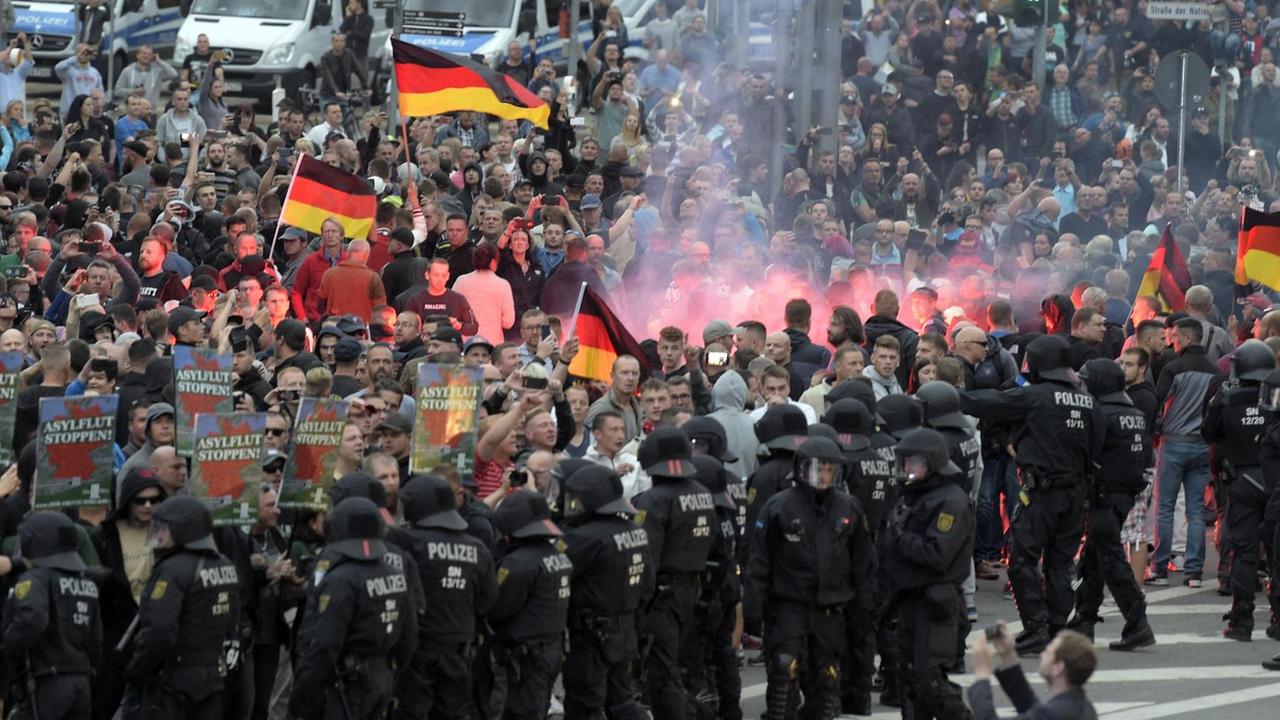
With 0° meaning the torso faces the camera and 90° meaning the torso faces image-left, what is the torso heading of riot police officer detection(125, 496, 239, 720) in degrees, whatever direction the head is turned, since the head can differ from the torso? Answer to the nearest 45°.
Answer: approximately 135°

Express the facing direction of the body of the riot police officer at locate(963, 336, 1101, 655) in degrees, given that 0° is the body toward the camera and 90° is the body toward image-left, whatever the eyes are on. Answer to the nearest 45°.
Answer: approximately 135°

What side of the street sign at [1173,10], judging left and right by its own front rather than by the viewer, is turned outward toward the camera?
front

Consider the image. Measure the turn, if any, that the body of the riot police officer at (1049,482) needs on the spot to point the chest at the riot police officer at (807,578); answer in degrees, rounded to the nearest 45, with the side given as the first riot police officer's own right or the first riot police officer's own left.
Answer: approximately 90° to the first riot police officer's own left

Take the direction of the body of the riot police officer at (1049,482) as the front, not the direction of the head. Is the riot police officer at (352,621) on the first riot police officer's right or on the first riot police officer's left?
on the first riot police officer's left

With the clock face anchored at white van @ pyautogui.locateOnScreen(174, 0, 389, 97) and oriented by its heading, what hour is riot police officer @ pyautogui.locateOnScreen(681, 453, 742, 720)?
The riot police officer is roughly at 10 o'clock from the white van.

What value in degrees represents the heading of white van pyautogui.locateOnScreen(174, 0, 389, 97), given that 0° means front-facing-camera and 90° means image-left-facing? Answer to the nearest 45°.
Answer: approximately 45°

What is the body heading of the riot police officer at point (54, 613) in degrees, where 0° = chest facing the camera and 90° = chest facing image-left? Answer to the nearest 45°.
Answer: approximately 135°

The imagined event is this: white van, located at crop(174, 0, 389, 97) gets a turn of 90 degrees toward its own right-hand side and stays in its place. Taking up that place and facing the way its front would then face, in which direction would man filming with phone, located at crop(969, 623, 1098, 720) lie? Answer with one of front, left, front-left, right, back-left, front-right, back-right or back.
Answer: back-left

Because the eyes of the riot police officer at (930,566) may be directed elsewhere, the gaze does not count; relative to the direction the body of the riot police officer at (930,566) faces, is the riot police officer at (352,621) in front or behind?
in front

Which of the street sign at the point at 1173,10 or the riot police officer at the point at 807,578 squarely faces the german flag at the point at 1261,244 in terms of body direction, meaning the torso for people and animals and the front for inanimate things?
the street sign

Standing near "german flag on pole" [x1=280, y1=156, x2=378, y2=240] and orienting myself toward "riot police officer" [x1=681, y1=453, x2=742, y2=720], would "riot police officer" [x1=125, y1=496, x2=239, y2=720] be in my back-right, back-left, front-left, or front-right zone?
front-right

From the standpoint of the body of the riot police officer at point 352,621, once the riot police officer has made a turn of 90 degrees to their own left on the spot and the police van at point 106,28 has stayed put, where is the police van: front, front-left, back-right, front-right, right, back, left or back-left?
back-right

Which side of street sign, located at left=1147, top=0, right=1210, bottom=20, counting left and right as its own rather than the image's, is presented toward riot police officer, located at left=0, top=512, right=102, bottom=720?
front

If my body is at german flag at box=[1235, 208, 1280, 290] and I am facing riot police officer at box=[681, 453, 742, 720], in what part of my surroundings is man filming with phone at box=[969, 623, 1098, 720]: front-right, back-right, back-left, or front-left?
front-left

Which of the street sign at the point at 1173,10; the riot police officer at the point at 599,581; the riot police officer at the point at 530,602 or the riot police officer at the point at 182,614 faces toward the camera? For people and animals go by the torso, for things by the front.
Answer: the street sign

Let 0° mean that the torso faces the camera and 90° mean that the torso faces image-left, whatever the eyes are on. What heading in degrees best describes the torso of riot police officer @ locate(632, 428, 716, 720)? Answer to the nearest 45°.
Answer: approximately 135°
